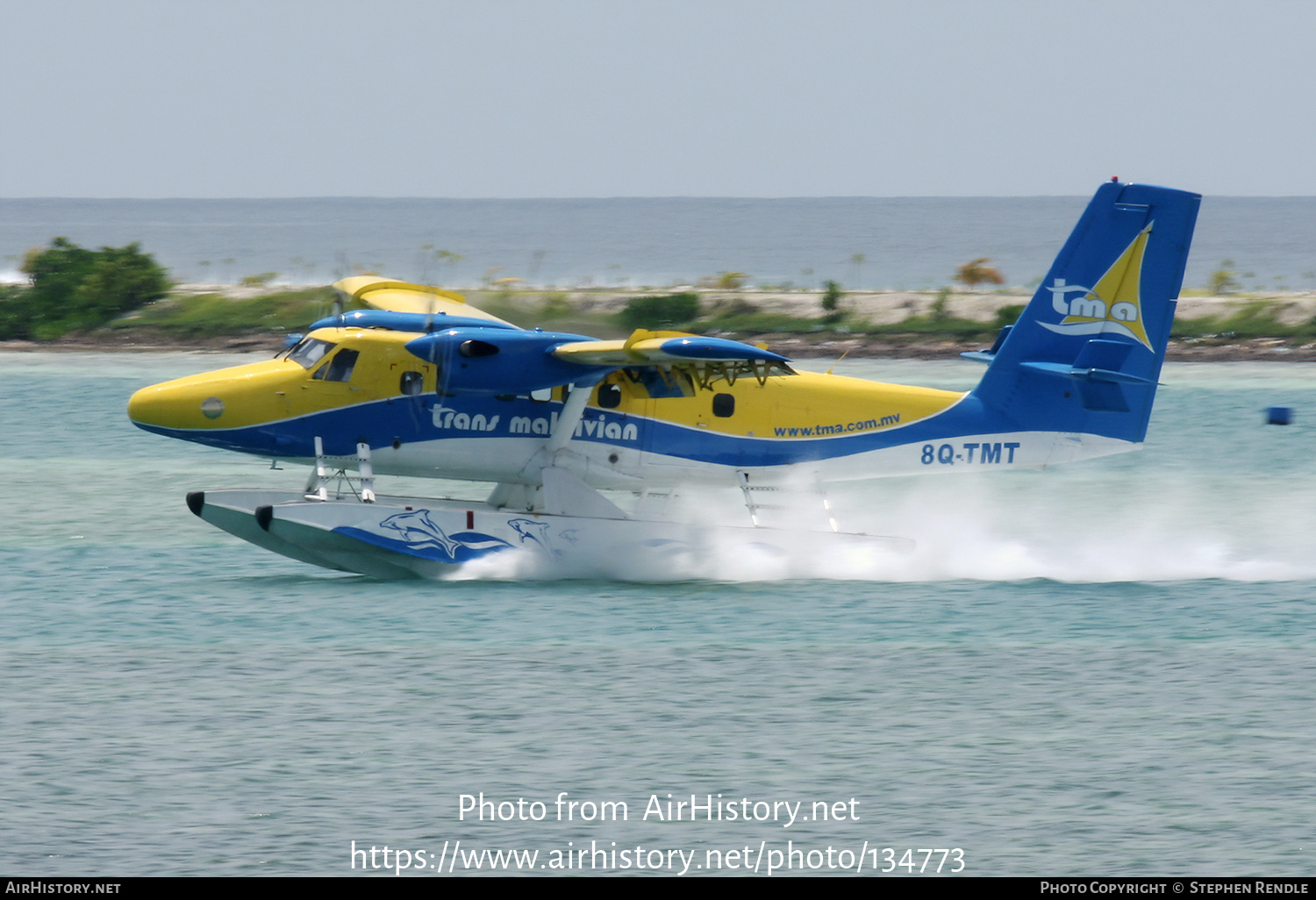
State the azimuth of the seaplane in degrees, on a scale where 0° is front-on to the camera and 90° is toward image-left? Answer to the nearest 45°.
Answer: approximately 90°

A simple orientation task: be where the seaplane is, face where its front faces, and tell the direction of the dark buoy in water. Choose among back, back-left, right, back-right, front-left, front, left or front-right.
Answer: back-right
